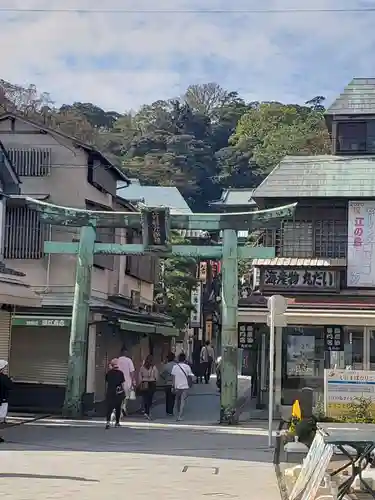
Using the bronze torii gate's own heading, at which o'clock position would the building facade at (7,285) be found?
The building facade is roughly at 3 o'clock from the bronze torii gate.

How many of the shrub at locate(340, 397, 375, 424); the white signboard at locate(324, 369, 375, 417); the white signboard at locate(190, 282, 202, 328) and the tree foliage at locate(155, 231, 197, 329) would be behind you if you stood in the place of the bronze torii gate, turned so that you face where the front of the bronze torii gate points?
2

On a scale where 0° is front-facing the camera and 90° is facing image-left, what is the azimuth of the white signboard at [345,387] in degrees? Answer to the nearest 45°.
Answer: approximately 0°

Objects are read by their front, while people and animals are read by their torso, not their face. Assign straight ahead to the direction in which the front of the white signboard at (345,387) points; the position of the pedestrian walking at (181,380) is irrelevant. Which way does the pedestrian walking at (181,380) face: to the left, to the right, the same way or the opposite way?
the opposite way

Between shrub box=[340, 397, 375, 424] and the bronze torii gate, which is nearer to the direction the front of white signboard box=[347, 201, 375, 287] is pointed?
the shrub

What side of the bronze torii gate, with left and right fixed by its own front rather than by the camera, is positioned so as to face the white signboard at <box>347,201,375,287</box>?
left

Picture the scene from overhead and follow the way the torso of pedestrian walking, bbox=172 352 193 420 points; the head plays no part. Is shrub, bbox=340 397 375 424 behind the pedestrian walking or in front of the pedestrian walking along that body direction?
behind

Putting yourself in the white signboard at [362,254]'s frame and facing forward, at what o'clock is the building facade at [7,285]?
The building facade is roughly at 2 o'clock from the white signboard.

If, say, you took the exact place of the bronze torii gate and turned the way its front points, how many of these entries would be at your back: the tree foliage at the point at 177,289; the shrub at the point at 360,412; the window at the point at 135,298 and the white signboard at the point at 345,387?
2
